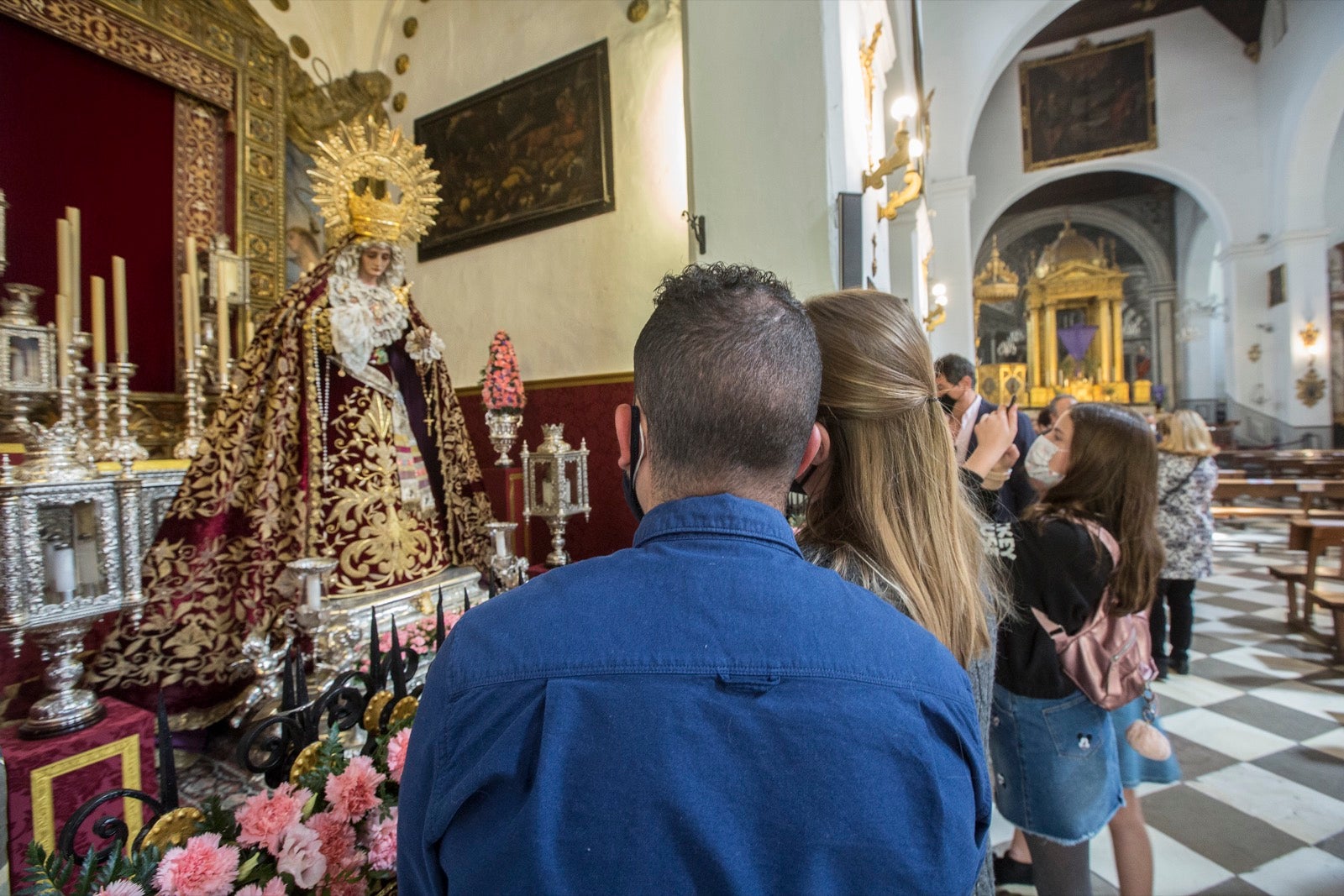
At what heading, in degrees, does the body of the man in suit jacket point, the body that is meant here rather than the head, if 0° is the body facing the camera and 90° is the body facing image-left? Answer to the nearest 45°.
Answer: approximately 45°

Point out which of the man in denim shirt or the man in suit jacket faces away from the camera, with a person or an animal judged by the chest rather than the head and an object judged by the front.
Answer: the man in denim shirt

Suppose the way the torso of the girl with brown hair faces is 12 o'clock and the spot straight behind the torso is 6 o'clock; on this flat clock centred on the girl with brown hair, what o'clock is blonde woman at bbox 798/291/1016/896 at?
The blonde woman is roughly at 8 o'clock from the girl with brown hair.

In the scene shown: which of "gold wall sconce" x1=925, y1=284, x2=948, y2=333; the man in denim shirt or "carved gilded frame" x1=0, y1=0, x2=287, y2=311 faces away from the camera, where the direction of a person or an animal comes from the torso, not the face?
the man in denim shirt

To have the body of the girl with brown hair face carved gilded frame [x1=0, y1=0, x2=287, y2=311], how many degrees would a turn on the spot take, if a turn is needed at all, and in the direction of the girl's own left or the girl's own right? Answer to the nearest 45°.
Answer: approximately 45° to the girl's own left

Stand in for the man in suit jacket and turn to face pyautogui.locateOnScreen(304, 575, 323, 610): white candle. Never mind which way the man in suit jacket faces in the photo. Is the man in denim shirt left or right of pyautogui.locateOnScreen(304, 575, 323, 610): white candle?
left

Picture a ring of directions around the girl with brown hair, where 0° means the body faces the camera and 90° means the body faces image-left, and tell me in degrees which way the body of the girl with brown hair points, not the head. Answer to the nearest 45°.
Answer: approximately 135°

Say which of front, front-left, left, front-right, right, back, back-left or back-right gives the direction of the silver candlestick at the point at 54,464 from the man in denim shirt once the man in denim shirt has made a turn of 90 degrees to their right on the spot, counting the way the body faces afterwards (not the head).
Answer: back-left

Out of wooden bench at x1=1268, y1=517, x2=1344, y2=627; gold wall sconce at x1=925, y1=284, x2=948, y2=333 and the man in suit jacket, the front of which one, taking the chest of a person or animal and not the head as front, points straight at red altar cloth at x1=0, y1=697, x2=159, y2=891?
the man in suit jacket

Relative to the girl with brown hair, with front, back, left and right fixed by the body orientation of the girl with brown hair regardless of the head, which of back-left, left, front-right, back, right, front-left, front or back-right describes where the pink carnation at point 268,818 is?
left

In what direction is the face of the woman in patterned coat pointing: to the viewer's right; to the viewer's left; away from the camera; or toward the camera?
away from the camera

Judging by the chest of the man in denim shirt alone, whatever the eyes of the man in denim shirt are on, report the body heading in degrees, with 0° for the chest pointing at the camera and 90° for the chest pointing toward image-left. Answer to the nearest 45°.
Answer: approximately 180°
